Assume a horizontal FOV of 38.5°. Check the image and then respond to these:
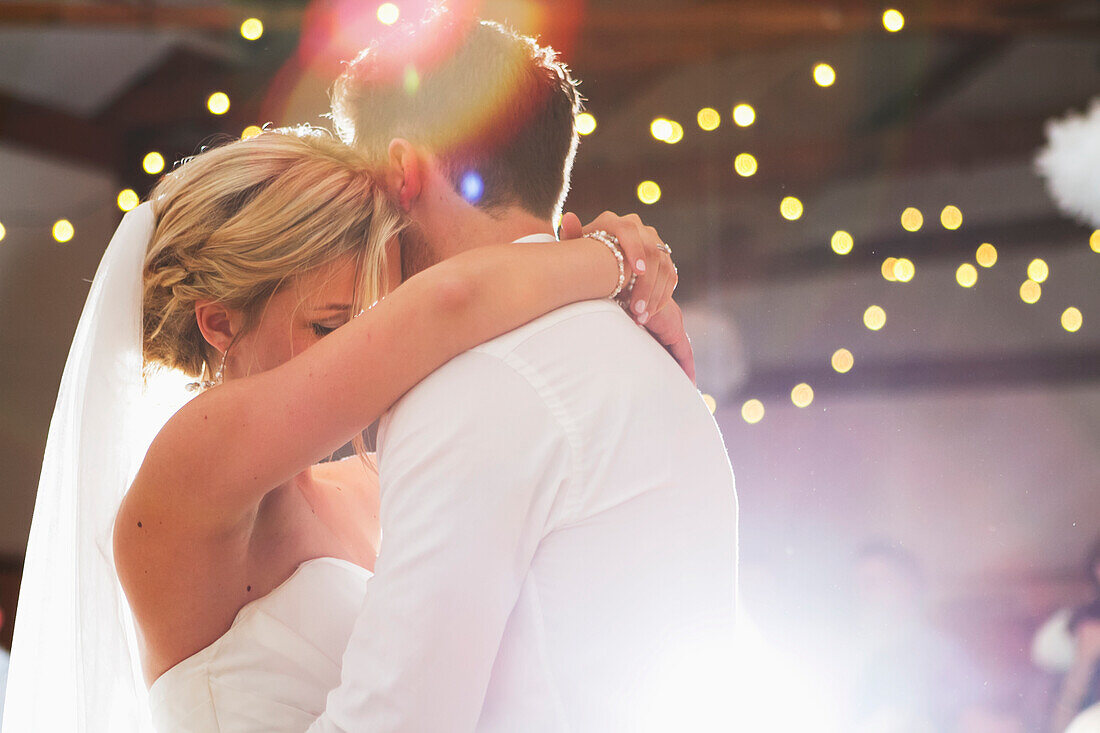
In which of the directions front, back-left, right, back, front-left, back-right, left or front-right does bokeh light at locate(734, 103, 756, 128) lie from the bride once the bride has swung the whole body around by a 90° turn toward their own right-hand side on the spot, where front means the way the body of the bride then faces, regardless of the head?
back-left

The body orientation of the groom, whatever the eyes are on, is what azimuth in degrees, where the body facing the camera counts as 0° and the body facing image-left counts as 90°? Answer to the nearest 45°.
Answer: approximately 135°

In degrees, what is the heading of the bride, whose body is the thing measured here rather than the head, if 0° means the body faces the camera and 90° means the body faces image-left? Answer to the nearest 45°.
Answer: approximately 270°

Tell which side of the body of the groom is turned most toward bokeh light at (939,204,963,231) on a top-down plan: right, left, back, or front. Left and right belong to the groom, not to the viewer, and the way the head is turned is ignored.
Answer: right

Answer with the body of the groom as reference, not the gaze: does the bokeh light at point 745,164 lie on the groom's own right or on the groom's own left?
on the groom's own right

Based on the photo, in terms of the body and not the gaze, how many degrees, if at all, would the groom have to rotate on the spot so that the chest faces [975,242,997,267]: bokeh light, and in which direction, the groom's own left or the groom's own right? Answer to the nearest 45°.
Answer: approximately 90° to the groom's own right

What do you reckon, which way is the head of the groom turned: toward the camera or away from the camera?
away from the camera

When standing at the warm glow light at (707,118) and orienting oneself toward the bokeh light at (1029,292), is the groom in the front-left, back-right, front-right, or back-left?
back-right

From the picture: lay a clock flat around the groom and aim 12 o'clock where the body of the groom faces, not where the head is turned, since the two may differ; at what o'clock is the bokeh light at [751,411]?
The bokeh light is roughly at 2 o'clock from the groom.

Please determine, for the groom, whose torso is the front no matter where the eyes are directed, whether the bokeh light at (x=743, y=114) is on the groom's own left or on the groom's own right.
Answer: on the groom's own right

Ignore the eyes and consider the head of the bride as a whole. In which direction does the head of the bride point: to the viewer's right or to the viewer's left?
to the viewer's right

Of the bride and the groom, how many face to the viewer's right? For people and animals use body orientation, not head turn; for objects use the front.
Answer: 1
